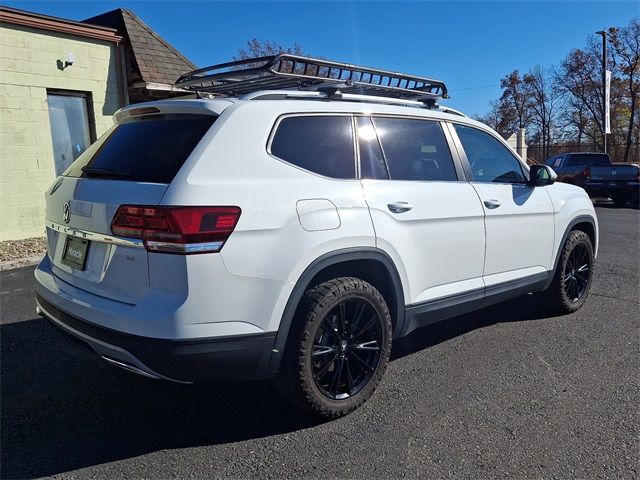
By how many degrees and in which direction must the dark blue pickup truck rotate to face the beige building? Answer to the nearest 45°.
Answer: approximately 90° to its left

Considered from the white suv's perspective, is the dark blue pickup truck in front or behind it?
in front

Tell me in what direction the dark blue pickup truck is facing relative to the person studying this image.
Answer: facing away from the viewer and to the left of the viewer

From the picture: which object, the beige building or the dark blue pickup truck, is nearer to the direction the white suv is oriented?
the dark blue pickup truck

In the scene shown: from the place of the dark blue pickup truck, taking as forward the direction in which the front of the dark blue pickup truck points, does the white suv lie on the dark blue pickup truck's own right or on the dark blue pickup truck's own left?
on the dark blue pickup truck's own left

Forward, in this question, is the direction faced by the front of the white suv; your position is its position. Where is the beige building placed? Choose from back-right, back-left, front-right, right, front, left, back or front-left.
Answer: left

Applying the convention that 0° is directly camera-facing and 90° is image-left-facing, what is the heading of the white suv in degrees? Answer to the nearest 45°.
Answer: approximately 225°

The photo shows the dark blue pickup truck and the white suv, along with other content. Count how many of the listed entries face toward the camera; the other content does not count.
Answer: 0
